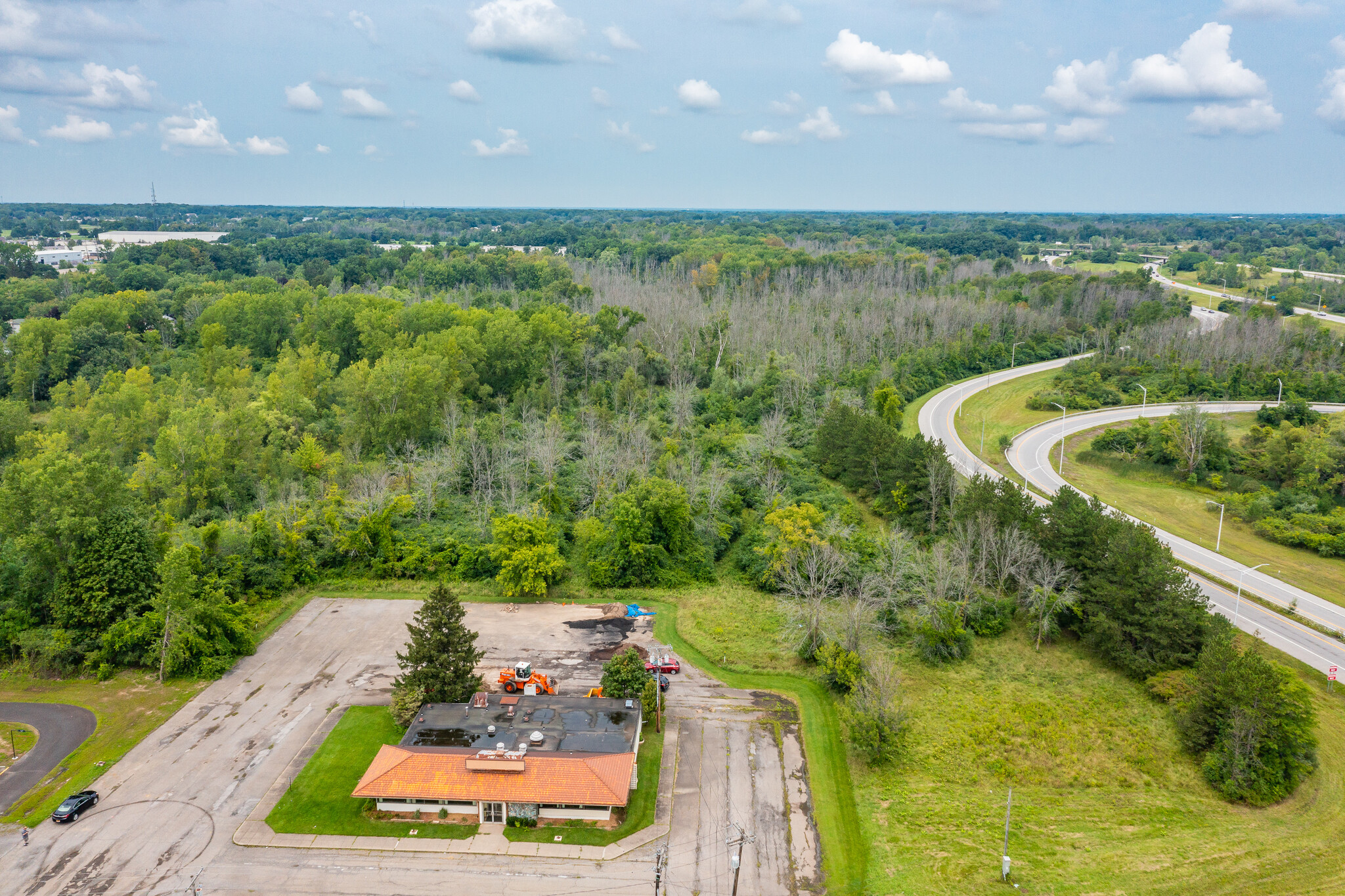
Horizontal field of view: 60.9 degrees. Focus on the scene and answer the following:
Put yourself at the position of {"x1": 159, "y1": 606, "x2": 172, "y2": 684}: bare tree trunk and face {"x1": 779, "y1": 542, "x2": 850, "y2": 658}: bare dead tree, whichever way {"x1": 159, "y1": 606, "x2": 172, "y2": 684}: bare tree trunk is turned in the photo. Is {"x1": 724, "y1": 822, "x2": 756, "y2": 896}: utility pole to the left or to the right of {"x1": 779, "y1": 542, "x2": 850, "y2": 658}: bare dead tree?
right

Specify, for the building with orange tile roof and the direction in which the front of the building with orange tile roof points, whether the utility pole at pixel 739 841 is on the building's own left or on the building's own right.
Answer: on the building's own left

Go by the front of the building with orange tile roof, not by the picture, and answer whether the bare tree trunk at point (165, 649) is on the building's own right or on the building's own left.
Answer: on the building's own right

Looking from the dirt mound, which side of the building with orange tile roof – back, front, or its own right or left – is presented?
back

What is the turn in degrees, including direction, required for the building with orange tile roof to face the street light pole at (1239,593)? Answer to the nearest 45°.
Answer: approximately 90° to its left

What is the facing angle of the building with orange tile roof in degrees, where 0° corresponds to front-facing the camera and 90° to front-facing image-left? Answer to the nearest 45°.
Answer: approximately 0°

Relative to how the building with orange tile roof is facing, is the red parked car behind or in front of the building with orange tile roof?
behind

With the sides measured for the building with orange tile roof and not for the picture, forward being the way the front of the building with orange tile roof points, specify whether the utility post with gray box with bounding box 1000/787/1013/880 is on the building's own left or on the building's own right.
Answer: on the building's own left

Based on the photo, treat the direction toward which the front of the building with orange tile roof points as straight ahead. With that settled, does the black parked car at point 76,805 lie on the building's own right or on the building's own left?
on the building's own right

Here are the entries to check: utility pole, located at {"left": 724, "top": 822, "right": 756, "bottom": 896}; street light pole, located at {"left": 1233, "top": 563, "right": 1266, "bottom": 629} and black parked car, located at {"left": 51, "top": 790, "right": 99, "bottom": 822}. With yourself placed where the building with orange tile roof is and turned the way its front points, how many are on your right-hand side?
1

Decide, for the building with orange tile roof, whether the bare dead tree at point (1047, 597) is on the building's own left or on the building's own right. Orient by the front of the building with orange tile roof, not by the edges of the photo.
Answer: on the building's own left
